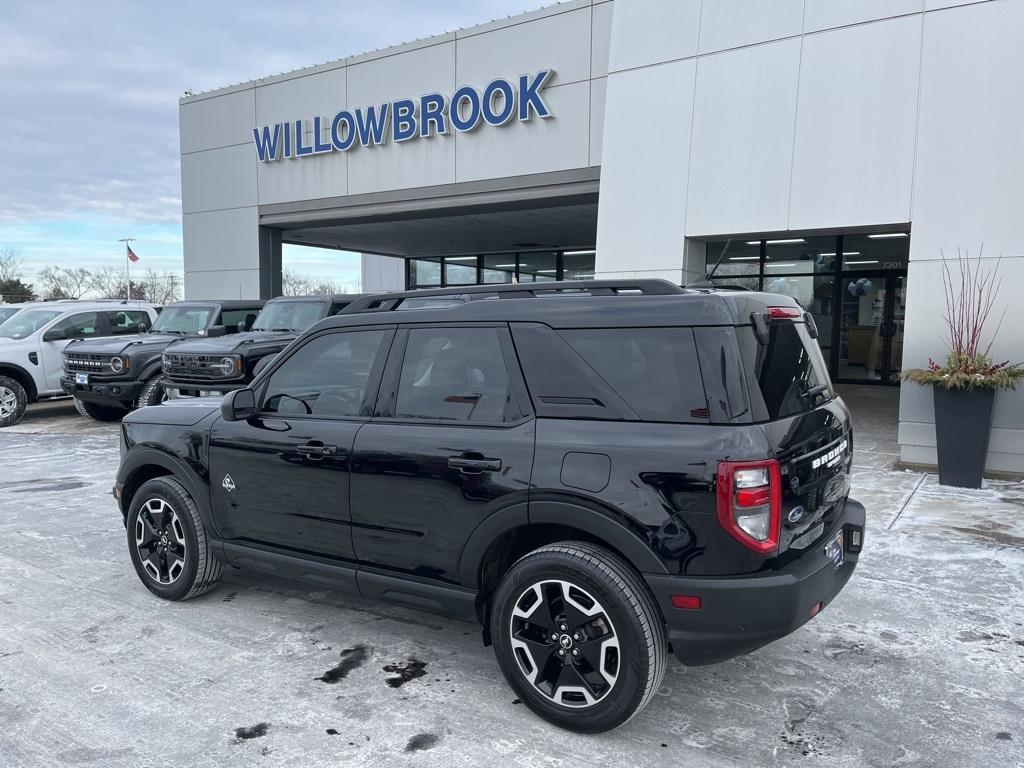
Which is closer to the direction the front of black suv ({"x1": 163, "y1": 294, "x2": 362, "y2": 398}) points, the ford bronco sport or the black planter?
the ford bronco sport

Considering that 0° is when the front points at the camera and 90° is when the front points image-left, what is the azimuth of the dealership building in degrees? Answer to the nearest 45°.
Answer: approximately 45°

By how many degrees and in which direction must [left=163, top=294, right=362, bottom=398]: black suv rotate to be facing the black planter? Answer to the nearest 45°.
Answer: approximately 90° to its left

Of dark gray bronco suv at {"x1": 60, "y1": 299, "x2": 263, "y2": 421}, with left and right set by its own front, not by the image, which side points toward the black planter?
left

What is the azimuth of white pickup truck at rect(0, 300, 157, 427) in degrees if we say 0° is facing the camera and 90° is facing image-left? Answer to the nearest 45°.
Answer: approximately 45°

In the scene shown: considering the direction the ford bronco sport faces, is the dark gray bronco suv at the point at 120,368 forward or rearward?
forward

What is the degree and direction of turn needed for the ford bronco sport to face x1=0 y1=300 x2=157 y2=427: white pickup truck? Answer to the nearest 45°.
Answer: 0° — it already faces it

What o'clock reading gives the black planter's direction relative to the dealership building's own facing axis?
The black planter is roughly at 9 o'clock from the dealership building.

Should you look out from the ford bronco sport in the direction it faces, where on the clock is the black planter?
The black planter is roughly at 3 o'clock from the ford bronco sport.

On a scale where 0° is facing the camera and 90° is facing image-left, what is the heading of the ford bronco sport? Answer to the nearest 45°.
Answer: approximately 135°

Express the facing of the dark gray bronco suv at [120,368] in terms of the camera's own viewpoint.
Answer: facing the viewer and to the left of the viewer

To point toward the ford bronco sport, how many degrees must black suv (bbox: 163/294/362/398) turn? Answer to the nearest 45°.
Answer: approximately 45° to its left

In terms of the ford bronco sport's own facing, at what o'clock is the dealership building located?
The dealership building is roughly at 2 o'clock from the ford bronco sport.

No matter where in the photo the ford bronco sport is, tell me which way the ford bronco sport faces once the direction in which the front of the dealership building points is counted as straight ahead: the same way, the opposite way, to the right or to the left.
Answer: to the right

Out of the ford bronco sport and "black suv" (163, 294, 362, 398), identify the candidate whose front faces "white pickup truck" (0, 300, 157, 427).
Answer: the ford bronco sport
